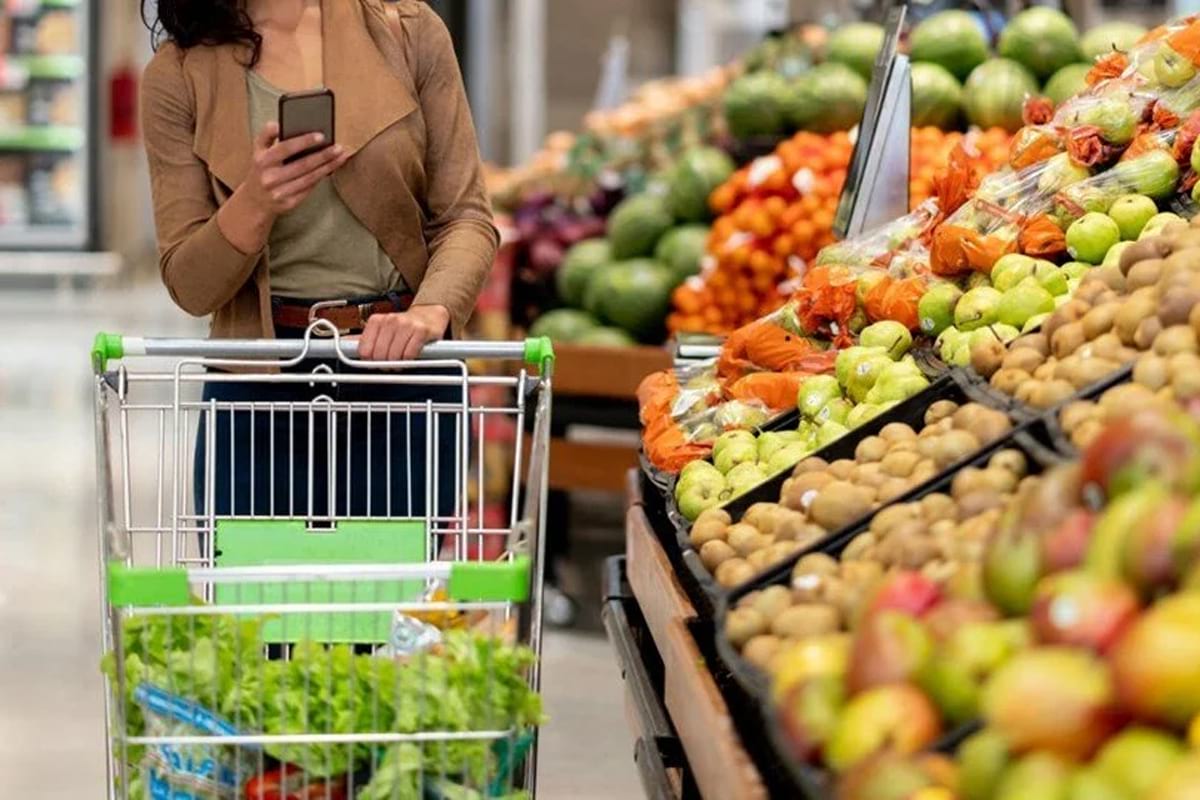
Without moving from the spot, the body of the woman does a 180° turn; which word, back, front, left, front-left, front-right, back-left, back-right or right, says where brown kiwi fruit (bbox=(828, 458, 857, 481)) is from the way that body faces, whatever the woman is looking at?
back-right

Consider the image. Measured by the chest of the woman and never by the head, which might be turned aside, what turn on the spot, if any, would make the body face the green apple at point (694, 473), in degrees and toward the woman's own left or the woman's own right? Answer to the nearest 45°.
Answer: approximately 45° to the woman's own left

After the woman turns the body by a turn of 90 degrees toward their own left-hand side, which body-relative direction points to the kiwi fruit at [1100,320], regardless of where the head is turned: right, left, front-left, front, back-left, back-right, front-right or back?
front-right

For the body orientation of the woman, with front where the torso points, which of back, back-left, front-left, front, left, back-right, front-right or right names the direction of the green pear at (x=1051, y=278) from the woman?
left

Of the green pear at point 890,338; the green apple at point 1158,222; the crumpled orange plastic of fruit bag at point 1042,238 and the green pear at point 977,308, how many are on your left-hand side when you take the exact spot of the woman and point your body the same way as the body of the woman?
4

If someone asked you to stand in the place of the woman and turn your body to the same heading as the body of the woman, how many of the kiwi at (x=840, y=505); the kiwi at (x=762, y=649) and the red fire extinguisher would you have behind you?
1

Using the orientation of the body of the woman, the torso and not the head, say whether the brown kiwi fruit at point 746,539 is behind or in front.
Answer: in front

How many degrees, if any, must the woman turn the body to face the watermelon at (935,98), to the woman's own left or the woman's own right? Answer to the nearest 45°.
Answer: approximately 135° to the woman's own left

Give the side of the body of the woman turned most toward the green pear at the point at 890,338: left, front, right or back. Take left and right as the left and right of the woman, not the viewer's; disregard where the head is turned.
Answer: left

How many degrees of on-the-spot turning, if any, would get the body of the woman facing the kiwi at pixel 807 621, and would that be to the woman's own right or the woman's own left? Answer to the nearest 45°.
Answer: approximately 45° to the woman's own left

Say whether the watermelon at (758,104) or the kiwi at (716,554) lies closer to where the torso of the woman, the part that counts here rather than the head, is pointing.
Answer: the kiwi

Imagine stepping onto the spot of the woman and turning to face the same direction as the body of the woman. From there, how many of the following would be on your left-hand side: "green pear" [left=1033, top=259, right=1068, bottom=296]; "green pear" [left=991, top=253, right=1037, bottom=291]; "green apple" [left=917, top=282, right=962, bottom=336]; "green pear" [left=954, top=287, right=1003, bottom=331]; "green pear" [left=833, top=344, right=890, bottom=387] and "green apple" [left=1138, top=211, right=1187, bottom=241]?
6

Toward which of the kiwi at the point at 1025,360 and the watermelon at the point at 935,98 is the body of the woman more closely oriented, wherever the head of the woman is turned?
the kiwi

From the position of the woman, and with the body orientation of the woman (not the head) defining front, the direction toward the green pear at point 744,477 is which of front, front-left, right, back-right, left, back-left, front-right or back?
front-left

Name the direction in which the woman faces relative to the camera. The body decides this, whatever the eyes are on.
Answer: toward the camera

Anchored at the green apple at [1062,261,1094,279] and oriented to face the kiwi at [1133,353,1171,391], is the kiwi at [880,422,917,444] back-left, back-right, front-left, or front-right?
front-right

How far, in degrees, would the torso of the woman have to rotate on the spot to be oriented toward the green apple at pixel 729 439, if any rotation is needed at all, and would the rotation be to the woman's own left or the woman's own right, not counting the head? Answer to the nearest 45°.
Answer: approximately 90° to the woman's own left

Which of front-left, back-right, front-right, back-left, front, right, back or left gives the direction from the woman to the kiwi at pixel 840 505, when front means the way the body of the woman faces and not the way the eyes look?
front-left
